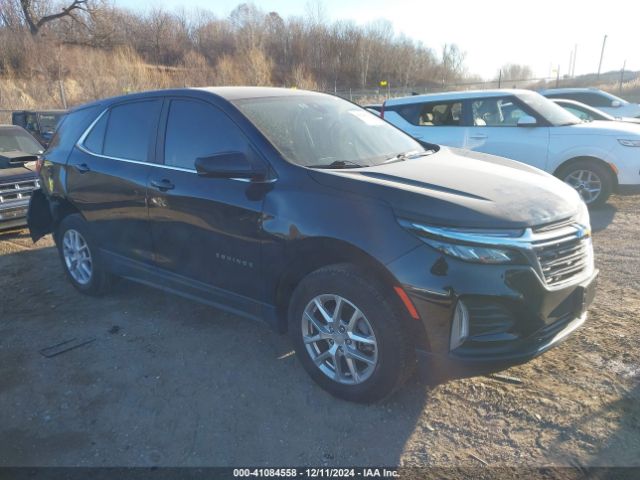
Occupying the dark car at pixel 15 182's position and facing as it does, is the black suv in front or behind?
in front

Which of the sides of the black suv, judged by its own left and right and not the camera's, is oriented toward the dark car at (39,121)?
back

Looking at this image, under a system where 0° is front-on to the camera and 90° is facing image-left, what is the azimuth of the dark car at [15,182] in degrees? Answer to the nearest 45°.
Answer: approximately 315°

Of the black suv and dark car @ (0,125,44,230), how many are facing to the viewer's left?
0

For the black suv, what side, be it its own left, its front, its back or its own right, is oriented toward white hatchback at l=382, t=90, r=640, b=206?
left

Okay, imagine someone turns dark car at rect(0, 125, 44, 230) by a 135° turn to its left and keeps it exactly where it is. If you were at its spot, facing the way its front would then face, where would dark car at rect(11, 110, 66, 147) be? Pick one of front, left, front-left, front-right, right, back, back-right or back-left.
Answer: front

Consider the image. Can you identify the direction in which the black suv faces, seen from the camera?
facing the viewer and to the right of the viewer

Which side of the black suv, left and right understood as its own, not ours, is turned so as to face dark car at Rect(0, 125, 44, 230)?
back
